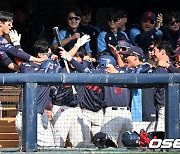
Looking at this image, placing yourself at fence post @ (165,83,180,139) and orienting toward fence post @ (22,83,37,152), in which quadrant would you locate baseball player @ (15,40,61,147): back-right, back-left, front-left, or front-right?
front-right

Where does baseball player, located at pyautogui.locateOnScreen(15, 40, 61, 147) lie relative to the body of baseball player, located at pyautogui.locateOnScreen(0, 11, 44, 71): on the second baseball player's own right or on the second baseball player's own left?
on the second baseball player's own right

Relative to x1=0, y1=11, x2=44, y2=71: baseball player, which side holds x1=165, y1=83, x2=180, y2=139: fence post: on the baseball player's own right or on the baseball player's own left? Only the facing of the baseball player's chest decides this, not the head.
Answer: on the baseball player's own right

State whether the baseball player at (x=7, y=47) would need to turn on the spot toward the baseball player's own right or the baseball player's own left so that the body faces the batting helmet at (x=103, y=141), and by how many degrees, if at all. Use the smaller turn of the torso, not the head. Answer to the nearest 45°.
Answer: approximately 45° to the baseball player's own right

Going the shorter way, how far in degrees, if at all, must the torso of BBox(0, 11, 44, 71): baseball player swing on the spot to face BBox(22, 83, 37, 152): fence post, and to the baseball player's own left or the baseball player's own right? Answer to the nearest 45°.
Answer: approximately 90° to the baseball player's own right

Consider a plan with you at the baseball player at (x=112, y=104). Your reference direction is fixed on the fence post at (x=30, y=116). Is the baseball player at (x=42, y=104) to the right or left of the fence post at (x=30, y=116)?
right

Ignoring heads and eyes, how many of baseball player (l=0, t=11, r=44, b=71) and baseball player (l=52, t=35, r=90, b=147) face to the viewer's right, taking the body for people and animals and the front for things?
1

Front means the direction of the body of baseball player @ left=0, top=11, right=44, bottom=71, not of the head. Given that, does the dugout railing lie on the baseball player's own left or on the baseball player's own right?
on the baseball player's own right

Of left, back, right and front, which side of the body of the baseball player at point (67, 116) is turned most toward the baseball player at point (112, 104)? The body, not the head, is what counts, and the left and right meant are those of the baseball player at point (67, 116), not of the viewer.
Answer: left

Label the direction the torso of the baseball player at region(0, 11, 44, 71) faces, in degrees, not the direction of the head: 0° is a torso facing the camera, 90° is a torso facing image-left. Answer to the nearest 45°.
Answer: approximately 270°

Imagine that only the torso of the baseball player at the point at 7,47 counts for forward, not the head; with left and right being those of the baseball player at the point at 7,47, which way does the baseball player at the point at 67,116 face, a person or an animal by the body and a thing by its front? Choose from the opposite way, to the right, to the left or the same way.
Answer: to the right

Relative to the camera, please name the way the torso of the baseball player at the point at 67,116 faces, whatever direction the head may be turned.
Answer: toward the camera
